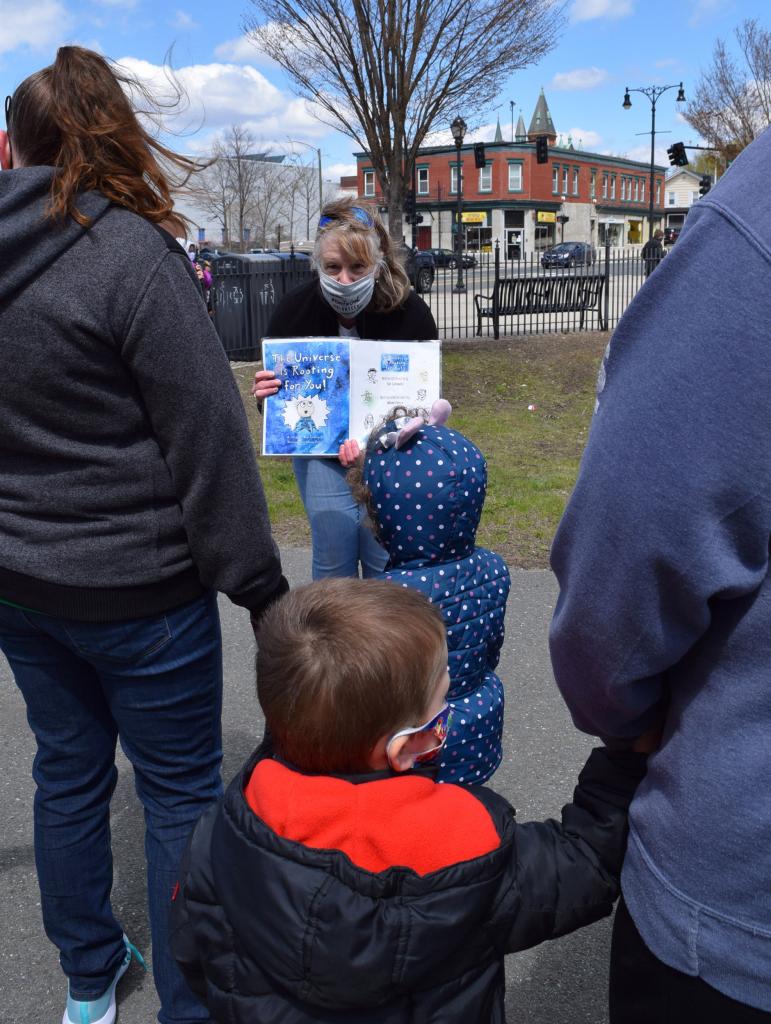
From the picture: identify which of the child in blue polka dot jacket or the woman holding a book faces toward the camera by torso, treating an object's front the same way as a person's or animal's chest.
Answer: the woman holding a book

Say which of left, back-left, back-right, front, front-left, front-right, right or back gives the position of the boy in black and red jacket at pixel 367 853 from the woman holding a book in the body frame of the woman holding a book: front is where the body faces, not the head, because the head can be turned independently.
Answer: front

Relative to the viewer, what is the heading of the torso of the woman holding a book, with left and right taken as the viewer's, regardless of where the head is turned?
facing the viewer

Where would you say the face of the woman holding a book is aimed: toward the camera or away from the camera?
toward the camera

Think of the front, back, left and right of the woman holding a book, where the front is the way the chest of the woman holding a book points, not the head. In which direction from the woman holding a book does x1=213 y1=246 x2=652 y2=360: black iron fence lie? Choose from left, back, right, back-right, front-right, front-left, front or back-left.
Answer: back

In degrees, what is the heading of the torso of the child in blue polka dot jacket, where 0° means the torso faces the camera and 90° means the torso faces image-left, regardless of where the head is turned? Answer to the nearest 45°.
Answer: approximately 135°

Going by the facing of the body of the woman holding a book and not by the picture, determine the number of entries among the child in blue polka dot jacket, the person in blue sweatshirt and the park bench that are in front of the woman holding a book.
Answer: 2

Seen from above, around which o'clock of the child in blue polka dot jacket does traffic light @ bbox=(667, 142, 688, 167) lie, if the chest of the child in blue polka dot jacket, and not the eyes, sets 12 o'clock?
The traffic light is roughly at 2 o'clock from the child in blue polka dot jacket.

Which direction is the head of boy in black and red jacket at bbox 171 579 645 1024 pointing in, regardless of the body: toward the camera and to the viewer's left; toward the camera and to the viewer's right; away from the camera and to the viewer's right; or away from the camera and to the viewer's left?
away from the camera and to the viewer's right

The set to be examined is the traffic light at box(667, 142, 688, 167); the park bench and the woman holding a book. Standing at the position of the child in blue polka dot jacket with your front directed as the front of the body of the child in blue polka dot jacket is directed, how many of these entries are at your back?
0

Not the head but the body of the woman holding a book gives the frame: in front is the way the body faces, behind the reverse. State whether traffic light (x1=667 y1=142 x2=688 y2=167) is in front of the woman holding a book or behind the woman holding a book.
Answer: behind

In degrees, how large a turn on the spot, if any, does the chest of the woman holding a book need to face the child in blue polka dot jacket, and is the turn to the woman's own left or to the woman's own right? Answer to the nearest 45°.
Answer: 0° — they already face them

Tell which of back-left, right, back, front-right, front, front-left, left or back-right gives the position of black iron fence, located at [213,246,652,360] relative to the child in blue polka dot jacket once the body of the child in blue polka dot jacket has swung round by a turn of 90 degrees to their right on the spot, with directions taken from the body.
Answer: front-left

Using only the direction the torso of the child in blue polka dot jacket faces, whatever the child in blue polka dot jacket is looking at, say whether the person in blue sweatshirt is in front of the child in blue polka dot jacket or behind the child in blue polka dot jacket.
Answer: behind

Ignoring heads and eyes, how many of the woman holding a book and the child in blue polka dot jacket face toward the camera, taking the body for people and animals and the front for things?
1
